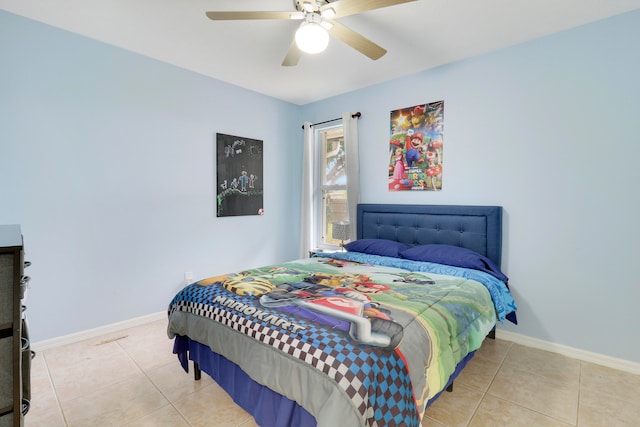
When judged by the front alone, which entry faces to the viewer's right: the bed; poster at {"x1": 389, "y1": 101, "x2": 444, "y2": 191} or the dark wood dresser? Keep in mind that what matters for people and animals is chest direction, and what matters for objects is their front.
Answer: the dark wood dresser

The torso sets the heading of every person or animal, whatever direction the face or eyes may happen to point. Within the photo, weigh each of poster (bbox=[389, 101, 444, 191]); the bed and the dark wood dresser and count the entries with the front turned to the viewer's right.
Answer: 1

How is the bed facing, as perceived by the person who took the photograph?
facing the viewer and to the left of the viewer

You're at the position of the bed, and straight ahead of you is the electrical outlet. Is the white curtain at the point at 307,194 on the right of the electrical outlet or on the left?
right

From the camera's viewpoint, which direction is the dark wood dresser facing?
to the viewer's right

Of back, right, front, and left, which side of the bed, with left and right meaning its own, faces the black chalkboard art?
right

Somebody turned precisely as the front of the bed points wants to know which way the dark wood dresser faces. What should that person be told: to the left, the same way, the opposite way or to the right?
the opposite way

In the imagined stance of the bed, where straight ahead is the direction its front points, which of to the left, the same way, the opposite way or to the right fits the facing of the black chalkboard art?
to the left

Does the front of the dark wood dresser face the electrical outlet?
no

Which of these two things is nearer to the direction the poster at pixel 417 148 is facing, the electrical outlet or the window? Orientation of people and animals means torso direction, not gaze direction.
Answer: the electrical outlet

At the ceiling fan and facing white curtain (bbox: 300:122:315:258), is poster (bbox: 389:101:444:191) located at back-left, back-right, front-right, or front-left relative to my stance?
front-right

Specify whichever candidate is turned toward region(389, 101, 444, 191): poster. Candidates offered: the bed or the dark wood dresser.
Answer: the dark wood dresser

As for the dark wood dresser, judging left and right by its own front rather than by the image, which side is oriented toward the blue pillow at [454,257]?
front

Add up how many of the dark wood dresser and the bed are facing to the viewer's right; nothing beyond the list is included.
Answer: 1

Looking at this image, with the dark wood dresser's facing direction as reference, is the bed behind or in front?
in front

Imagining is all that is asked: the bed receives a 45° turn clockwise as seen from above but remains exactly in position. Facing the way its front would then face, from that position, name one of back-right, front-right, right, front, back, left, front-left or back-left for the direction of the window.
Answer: right
